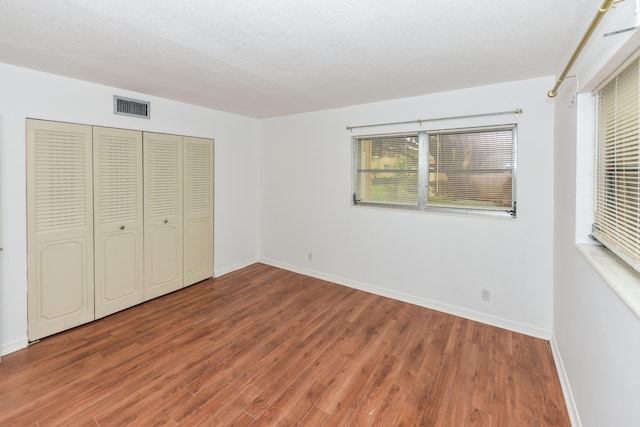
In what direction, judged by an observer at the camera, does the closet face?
facing the viewer and to the right of the viewer
